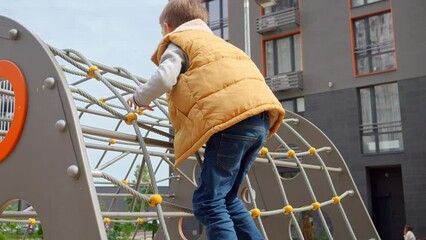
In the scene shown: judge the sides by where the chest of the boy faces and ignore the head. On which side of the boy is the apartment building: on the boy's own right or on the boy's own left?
on the boy's own right

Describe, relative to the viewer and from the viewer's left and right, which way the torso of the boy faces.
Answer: facing away from the viewer and to the left of the viewer

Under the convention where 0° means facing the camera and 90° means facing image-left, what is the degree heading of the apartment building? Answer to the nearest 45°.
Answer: approximately 45°

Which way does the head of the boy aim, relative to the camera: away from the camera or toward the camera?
away from the camera

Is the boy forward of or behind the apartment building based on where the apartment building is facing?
forward
